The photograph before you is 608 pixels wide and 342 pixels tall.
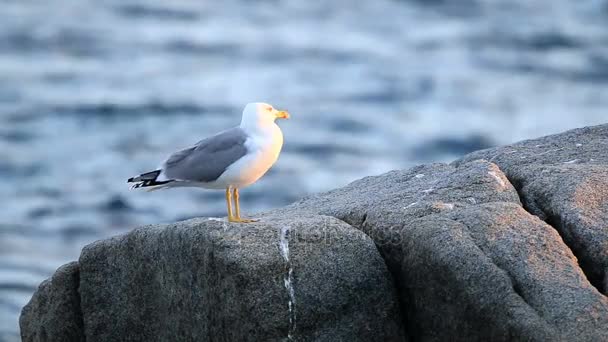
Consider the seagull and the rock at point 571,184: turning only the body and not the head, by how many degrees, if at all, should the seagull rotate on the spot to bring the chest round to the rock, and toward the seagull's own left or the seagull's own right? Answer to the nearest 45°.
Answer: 0° — it already faces it

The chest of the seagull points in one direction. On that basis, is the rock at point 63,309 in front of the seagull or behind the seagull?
behind

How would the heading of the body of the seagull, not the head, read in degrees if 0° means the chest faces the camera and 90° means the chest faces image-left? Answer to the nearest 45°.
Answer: approximately 270°
